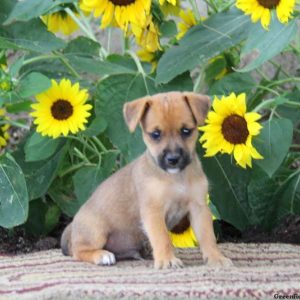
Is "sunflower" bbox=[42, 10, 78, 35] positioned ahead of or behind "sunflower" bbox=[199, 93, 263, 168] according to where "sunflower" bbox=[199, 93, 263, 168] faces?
behind

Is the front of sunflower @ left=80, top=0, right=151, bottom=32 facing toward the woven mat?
yes

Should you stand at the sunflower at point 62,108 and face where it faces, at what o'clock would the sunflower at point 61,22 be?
the sunflower at point 61,22 is roughly at 6 o'clock from the sunflower at point 62,108.

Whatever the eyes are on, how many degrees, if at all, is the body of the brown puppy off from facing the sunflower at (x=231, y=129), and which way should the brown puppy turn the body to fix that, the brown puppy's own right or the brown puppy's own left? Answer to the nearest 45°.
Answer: approximately 90° to the brown puppy's own left
